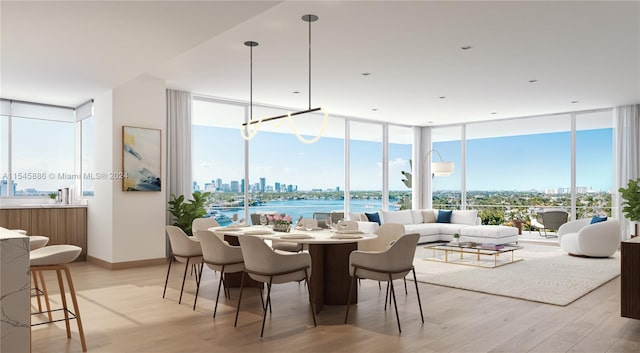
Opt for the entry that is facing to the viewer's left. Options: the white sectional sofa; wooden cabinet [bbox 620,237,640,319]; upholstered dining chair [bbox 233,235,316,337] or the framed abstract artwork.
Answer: the wooden cabinet

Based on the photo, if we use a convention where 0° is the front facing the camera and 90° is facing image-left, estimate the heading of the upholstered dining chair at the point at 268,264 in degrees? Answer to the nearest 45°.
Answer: approximately 225°

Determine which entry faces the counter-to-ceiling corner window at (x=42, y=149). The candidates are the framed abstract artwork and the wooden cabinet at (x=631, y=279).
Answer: the wooden cabinet

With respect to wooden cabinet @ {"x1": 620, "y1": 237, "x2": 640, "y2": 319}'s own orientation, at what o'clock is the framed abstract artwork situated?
The framed abstract artwork is roughly at 3 o'clock from the wooden cabinet.

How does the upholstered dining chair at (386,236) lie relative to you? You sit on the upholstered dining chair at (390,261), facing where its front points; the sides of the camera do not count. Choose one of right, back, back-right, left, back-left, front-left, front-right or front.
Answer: front-right

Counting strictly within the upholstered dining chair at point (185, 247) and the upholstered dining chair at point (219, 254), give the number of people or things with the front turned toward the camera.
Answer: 0

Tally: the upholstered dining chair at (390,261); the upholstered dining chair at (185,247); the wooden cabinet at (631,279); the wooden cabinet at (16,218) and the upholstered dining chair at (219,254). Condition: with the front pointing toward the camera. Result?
1

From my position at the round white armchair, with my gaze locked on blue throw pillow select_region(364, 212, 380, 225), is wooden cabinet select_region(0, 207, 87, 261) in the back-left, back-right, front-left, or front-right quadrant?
front-left

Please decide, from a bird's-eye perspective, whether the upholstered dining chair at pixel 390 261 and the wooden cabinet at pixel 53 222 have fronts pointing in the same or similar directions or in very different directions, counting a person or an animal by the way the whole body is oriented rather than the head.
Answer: very different directions

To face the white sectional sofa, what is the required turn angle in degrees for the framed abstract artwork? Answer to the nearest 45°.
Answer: approximately 45° to its left

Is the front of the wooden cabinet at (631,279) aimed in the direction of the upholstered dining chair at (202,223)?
yes

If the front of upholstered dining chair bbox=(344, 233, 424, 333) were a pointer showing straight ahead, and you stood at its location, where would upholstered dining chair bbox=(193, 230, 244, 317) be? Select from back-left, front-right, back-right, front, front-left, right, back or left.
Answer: front-left

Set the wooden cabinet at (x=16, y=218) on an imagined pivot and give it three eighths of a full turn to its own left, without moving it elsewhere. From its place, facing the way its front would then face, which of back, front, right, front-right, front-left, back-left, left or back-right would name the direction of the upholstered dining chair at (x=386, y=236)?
right

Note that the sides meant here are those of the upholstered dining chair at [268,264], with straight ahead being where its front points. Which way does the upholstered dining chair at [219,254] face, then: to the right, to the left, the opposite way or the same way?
the same way

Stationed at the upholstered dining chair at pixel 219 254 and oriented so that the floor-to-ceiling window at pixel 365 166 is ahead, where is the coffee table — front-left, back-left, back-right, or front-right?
front-right

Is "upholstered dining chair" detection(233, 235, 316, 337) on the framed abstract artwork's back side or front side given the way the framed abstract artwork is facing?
on the front side

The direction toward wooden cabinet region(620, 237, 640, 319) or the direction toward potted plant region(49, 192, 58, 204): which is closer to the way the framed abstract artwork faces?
the wooden cabinet
